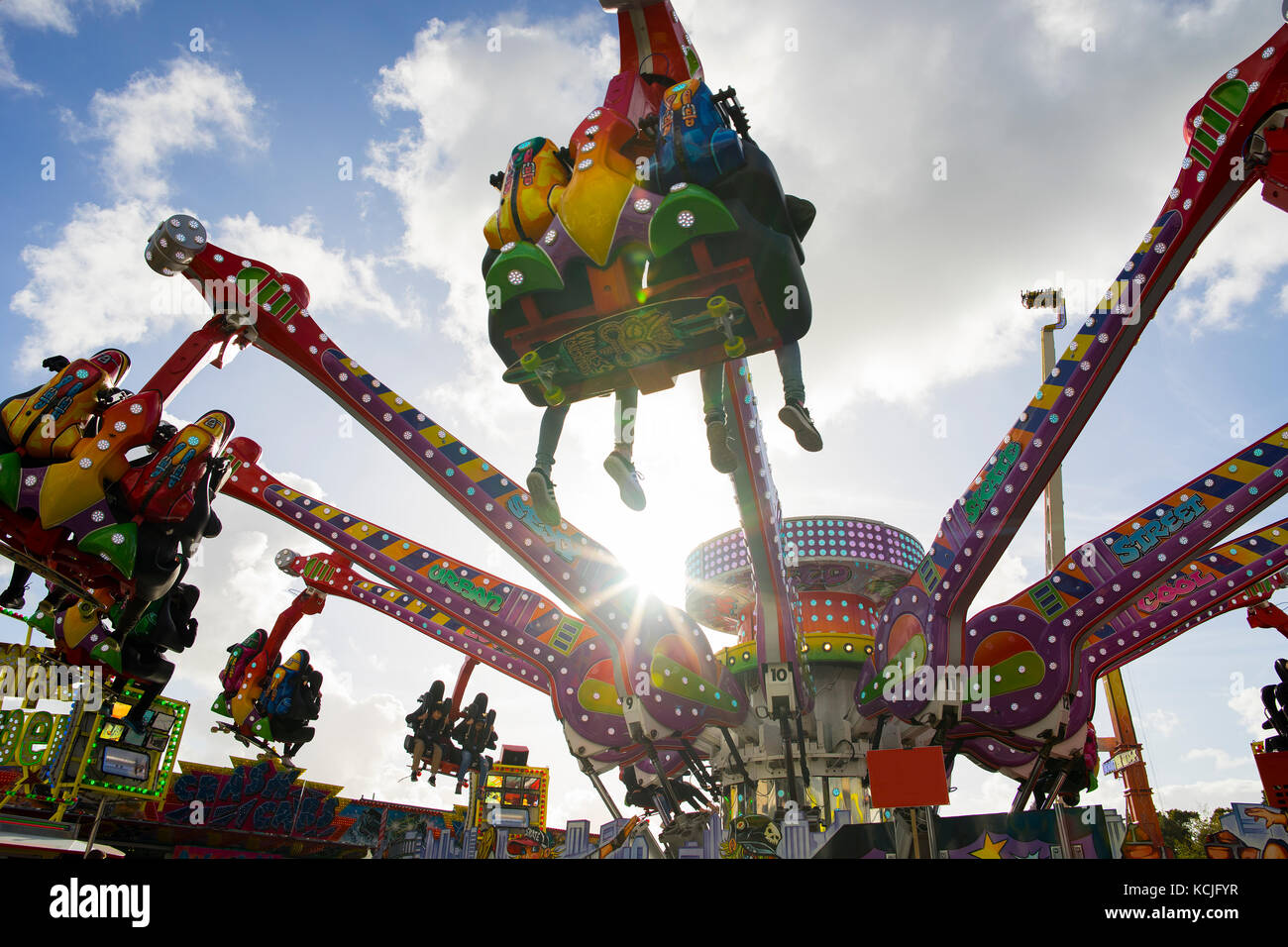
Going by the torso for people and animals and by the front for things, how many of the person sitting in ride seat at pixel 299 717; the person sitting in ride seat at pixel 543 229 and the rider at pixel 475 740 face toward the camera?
1

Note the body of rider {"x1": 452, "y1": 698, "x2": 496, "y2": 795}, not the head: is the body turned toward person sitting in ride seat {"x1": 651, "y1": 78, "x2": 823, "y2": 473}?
yes

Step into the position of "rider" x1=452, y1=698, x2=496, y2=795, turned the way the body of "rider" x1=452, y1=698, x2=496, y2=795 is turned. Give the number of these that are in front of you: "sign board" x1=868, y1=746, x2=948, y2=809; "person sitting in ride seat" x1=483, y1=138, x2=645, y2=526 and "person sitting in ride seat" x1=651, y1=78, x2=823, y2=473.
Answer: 3

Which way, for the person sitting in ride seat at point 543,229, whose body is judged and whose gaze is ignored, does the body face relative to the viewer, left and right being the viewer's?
facing away from the viewer and to the right of the viewer

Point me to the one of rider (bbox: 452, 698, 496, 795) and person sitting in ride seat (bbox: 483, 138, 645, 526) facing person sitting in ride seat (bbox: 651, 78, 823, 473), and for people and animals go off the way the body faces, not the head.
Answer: the rider

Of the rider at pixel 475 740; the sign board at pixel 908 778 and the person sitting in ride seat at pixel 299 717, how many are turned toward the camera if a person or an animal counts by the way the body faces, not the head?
2

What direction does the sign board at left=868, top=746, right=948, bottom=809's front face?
toward the camera

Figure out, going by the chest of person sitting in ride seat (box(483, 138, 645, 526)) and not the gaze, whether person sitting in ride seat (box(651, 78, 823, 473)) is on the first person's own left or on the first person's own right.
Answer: on the first person's own right
